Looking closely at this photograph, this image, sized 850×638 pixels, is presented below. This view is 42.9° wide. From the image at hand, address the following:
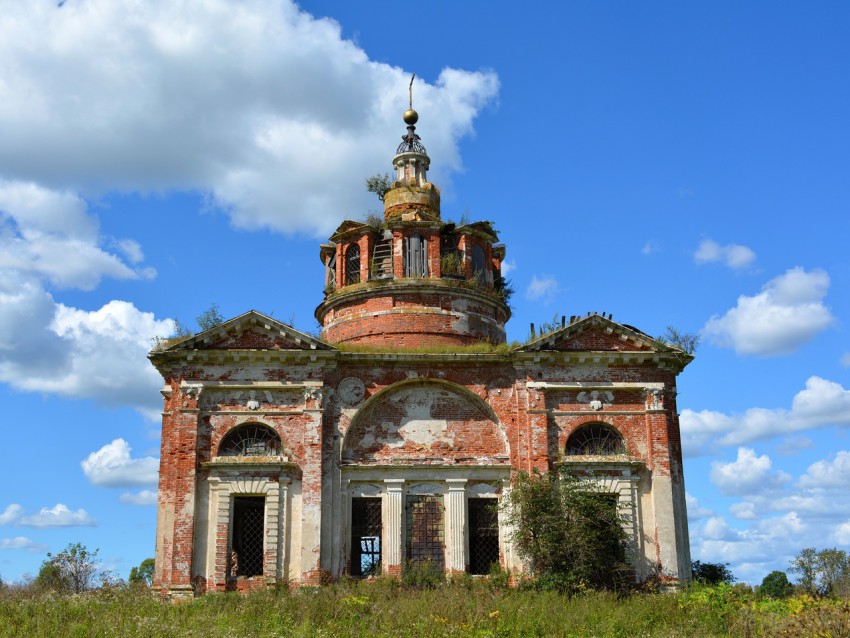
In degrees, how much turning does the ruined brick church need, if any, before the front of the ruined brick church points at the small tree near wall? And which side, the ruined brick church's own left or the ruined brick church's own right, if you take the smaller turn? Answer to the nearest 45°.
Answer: approximately 90° to the ruined brick church's own left

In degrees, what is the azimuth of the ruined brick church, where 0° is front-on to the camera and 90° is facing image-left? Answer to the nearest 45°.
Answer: approximately 0°
